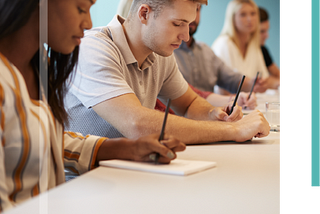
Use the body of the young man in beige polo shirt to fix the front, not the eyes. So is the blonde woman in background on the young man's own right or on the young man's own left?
on the young man's own left

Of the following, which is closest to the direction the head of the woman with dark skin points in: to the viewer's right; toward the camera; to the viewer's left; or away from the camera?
to the viewer's right

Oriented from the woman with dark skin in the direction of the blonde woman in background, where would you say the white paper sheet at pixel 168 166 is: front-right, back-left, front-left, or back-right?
front-right

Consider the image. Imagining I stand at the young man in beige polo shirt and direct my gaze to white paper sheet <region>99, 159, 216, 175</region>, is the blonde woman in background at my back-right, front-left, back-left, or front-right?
back-left

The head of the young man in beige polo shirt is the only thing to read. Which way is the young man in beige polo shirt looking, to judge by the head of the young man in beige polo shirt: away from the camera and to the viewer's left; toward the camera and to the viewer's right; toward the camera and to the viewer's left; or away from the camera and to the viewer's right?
toward the camera and to the viewer's right
